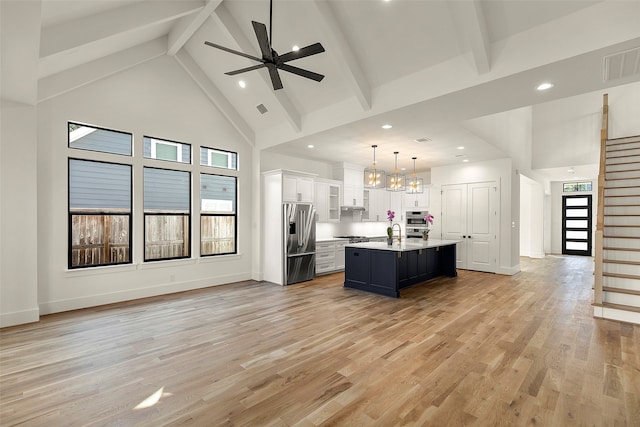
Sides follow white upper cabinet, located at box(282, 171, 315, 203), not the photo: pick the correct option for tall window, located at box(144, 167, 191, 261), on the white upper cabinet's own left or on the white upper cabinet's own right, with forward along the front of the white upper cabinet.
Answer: on the white upper cabinet's own right

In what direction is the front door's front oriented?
toward the camera

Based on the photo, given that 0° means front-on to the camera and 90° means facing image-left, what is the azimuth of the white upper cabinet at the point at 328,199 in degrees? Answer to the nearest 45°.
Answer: approximately 315°

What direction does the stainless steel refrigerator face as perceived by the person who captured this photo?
facing the viewer and to the right of the viewer

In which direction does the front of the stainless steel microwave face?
toward the camera

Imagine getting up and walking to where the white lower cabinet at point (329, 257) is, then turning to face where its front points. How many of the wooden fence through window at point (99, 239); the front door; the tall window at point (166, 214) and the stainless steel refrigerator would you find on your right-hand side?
3

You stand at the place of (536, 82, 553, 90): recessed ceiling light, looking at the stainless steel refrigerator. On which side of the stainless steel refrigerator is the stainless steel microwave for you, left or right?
right

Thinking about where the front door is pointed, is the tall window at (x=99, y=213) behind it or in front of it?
in front

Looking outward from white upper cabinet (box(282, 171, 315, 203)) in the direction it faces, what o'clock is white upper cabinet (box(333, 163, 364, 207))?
white upper cabinet (box(333, 163, 364, 207)) is roughly at 9 o'clock from white upper cabinet (box(282, 171, 315, 203)).

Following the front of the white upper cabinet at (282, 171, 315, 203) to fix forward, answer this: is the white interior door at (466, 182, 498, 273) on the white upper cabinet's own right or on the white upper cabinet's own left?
on the white upper cabinet's own left

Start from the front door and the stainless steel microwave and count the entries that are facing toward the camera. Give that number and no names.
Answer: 2

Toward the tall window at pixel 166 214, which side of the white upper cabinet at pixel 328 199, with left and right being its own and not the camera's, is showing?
right

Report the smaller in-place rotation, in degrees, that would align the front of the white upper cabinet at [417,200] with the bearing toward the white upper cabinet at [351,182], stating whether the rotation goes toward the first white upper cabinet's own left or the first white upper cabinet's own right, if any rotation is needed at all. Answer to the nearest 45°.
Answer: approximately 45° to the first white upper cabinet's own right

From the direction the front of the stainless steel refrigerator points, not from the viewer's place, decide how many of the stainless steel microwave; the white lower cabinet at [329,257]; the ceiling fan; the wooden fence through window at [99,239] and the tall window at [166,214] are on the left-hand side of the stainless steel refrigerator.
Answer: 2

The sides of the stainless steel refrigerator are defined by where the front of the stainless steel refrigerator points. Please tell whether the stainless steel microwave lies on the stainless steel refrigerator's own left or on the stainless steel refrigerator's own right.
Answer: on the stainless steel refrigerator's own left

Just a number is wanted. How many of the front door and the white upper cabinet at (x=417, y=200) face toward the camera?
2
